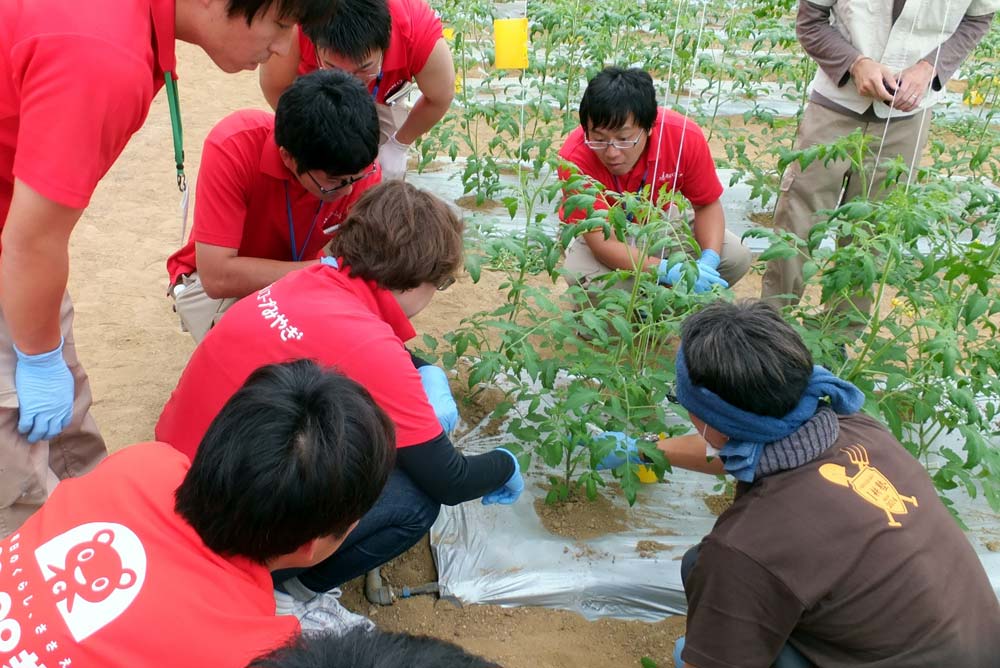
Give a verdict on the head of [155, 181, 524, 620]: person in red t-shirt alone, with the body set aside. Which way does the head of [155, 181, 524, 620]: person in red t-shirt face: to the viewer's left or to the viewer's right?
to the viewer's right

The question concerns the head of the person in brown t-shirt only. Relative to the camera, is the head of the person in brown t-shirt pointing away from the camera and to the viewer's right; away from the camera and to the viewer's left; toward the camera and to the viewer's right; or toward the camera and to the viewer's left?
away from the camera and to the viewer's left

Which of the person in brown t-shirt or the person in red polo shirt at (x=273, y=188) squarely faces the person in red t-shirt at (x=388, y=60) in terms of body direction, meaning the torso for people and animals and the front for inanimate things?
the person in brown t-shirt

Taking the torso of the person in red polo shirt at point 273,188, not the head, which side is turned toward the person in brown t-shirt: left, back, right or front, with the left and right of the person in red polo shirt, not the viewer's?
front

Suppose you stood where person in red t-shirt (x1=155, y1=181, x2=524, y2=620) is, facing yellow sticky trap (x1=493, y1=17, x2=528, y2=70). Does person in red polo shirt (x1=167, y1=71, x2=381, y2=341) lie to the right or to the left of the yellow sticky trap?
left

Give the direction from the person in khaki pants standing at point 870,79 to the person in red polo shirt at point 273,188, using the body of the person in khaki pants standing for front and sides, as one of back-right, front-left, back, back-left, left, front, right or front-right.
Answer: front-right

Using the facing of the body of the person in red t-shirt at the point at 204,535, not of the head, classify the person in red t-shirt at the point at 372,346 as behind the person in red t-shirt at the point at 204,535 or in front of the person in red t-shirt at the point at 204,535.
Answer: in front

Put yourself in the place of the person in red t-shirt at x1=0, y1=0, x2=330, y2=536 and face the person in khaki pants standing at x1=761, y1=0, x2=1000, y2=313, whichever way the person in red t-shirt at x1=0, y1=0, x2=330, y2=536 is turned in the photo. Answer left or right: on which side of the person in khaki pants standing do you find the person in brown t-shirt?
right

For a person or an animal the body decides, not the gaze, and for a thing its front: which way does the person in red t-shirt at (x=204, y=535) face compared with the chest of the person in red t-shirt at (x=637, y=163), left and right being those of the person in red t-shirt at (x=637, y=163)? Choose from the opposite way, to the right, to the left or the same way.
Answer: the opposite way

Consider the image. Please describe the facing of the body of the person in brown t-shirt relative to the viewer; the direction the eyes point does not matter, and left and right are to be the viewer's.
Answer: facing away from the viewer and to the left of the viewer

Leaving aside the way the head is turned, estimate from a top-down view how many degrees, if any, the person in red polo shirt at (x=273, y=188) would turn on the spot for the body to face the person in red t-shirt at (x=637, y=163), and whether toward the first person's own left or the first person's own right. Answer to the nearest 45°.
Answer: approximately 45° to the first person's own left

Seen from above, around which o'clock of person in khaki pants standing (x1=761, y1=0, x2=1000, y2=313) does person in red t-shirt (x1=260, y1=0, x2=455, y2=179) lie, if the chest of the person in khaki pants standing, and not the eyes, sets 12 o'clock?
The person in red t-shirt is roughly at 2 o'clock from the person in khaki pants standing.
